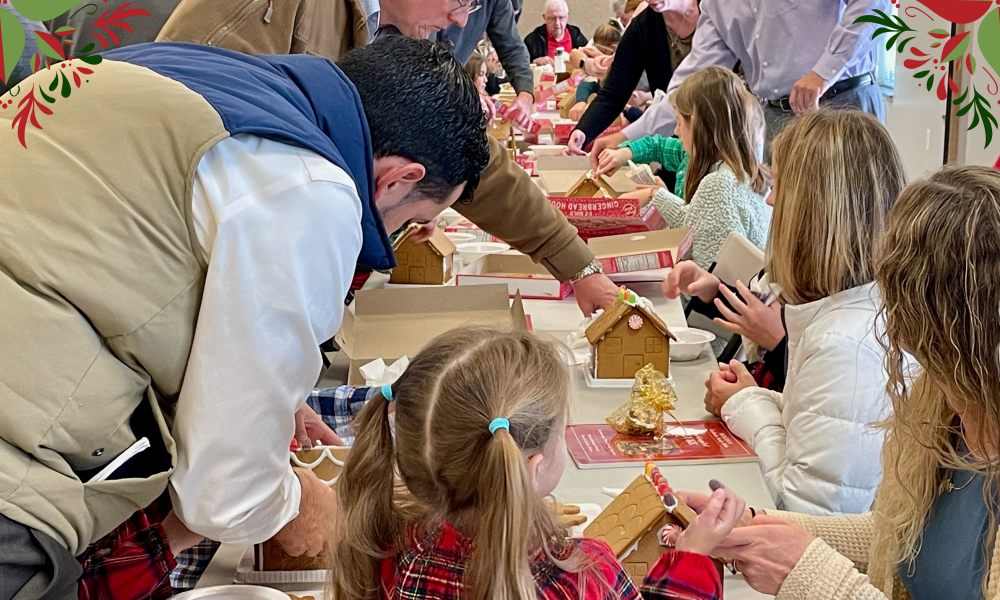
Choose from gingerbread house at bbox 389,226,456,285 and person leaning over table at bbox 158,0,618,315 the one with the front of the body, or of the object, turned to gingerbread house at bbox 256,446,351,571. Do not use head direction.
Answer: gingerbread house at bbox 389,226,456,285

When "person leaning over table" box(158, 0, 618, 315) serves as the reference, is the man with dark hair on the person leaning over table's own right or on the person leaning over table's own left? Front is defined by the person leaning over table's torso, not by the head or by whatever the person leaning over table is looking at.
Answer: on the person leaning over table's own right

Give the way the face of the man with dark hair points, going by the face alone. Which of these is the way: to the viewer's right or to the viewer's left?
to the viewer's right

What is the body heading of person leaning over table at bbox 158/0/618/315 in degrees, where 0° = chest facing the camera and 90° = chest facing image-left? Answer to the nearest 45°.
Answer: approximately 270°

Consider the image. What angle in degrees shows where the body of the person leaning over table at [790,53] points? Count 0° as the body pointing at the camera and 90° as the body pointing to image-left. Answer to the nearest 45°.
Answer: approximately 45°

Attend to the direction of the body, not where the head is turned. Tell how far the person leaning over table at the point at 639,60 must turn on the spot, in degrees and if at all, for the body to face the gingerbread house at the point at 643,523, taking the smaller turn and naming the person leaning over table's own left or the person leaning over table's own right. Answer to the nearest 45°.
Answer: approximately 45° to the person leaning over table's own left

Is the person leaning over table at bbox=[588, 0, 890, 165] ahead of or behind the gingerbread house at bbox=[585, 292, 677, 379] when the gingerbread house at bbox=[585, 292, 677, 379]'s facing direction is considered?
behind

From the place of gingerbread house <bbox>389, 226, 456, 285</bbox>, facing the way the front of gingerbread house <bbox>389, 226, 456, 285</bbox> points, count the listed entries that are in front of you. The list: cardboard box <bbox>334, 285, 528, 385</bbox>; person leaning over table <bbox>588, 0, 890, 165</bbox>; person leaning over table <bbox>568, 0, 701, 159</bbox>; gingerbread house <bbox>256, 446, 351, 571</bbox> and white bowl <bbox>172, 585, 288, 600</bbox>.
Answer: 3

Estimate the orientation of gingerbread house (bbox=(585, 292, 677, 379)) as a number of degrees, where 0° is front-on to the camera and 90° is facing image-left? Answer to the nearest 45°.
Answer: approximately 0°

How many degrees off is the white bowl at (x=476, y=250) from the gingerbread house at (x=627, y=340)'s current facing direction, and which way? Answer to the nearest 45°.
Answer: approximately 135° to its right

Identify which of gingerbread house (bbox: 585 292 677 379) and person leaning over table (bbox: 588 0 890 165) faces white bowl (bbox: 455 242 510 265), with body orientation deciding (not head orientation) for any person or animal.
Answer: the person leaning over table

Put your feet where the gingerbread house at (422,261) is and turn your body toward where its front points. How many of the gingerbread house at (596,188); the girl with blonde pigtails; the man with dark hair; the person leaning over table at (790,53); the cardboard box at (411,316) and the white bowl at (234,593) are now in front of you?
4
